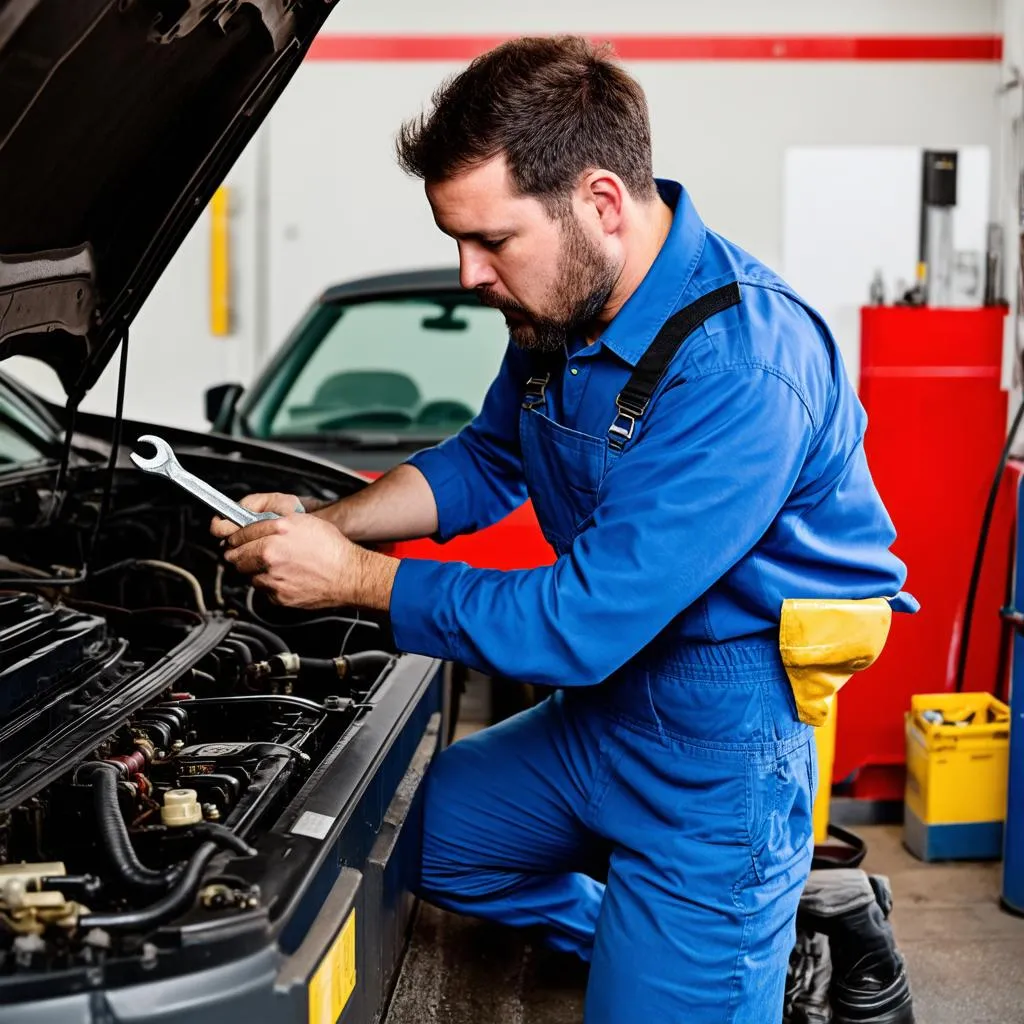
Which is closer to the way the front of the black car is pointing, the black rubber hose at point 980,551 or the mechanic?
the mechanic

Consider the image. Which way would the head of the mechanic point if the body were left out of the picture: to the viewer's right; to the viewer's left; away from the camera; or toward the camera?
to the viewer's left

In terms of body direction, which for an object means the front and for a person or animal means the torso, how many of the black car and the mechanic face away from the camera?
0

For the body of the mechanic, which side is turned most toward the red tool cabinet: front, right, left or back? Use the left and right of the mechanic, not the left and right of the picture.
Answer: back

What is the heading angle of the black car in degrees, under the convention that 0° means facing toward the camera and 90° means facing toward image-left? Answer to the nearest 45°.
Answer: approximately 315°

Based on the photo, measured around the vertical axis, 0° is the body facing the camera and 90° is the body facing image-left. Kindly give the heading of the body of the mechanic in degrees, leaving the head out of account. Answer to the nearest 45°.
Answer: approximately 45°

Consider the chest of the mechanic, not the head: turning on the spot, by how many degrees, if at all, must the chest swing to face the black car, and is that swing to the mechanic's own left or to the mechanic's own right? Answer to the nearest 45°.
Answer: approximately 45° to the mechanic's own right

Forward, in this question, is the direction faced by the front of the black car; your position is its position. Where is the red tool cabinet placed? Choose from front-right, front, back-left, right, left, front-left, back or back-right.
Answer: left
